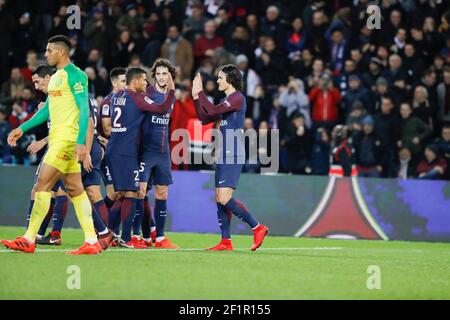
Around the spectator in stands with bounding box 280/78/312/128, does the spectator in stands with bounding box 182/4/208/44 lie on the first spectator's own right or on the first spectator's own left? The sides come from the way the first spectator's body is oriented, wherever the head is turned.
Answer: on the first spectator's own right

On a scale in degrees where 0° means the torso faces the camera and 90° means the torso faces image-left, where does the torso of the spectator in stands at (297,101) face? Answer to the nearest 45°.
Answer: approximately 0°

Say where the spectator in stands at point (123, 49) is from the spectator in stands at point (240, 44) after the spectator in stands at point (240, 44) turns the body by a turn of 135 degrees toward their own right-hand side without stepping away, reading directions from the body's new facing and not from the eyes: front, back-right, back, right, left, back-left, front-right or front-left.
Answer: front-left

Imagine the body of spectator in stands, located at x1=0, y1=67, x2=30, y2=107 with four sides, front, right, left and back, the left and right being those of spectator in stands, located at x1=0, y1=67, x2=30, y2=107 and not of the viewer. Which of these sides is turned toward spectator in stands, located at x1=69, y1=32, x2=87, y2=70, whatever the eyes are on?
left
